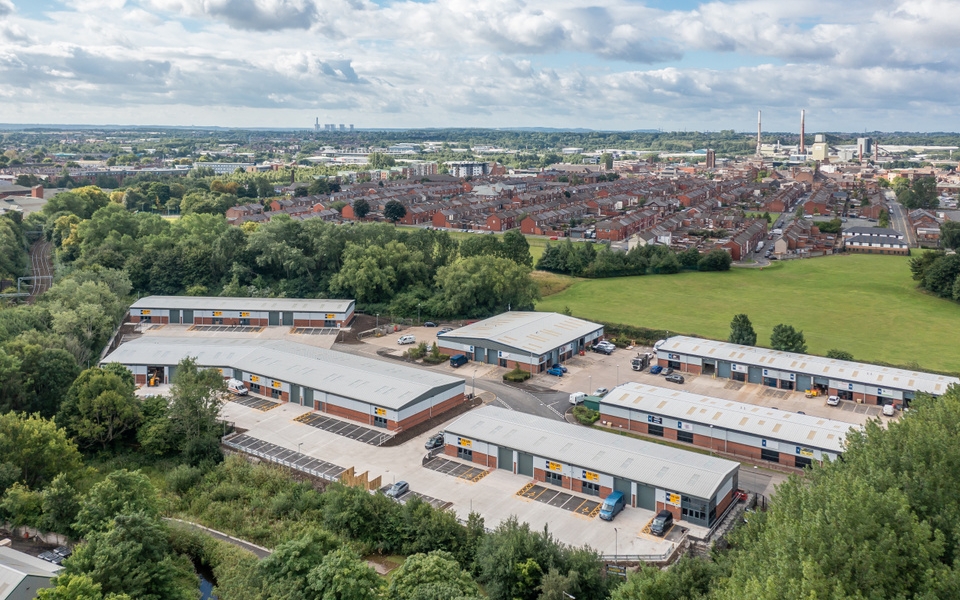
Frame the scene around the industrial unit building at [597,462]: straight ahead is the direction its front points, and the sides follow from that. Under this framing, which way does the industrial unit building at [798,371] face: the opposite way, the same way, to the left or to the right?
the same way

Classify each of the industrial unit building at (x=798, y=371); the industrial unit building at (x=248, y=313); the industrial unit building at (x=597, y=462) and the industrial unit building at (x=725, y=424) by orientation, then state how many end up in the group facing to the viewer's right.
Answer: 0

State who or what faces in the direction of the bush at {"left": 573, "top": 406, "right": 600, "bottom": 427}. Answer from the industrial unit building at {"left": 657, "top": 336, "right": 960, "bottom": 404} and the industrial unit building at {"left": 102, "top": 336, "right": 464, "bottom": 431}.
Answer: the industrial unit building at {"left": 657, "top": 336, "right": 960, "bottom": 404}

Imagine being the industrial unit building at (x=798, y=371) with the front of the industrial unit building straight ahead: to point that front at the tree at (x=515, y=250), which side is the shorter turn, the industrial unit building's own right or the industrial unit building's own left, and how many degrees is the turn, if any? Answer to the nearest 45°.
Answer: approximately 90° to the industrial unit building's own right

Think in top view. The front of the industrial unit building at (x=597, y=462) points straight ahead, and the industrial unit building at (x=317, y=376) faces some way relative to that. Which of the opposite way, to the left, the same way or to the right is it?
the same way

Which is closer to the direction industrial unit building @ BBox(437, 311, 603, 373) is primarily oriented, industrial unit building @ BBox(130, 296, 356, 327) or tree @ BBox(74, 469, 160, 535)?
the tree

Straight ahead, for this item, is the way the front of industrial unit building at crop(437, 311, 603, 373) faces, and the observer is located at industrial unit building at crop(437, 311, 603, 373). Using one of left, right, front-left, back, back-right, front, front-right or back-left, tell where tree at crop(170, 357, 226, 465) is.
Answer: front

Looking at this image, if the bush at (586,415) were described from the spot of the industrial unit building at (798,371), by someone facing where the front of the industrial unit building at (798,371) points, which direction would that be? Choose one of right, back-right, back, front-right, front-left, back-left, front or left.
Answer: front

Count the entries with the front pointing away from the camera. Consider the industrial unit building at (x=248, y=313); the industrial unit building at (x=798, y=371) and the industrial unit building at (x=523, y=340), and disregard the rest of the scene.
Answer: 0

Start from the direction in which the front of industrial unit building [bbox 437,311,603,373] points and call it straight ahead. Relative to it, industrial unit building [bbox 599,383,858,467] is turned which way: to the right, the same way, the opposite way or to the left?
the same way

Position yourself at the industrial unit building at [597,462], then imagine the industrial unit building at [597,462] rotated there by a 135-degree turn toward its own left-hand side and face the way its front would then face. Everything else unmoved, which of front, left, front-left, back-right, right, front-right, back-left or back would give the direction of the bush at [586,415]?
left

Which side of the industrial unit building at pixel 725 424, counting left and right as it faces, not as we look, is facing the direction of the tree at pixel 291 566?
front

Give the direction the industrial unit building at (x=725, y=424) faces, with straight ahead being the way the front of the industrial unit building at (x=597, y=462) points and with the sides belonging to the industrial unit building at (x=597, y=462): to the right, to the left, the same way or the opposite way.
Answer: the same way

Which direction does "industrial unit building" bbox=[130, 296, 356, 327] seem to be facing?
toward the camera

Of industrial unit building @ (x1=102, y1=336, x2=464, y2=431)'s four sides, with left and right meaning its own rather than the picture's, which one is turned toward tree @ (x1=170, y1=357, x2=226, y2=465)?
front

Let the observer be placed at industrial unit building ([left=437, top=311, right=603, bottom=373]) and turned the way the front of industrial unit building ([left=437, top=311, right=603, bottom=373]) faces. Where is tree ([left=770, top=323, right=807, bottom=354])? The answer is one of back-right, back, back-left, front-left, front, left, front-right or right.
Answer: back-left

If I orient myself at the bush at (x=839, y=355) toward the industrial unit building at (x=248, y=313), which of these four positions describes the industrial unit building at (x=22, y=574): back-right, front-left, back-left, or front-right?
front-left

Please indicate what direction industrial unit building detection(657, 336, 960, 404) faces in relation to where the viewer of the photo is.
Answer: facing the viewer and to the left of the viewer
